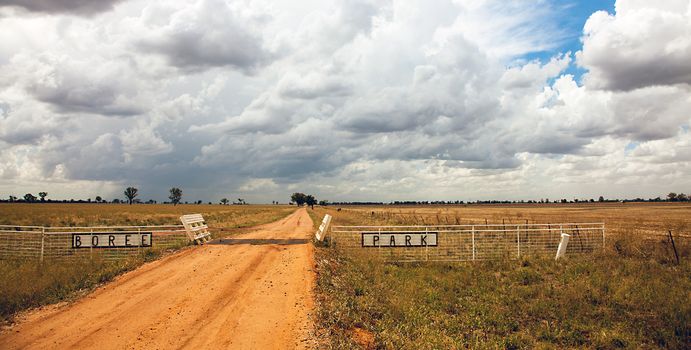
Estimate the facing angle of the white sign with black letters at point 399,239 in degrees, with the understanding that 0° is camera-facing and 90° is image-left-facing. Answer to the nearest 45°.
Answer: approximately 0°

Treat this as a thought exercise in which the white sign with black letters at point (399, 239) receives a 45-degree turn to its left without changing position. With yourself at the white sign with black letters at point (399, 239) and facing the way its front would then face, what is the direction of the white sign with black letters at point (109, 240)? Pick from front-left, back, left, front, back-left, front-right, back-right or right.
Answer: back-right

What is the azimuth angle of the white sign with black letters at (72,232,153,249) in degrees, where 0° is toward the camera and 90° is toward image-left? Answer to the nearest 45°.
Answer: approximately 0°

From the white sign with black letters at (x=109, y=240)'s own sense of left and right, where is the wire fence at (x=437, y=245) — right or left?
on its left
